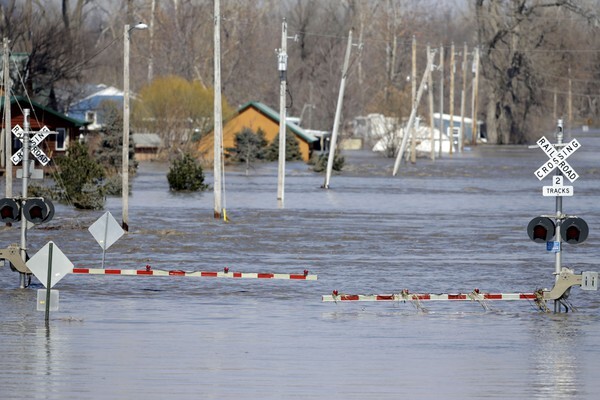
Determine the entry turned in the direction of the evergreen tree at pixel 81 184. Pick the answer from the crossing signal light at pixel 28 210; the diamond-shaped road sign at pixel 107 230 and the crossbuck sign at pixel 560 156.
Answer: the diamond-shaped road sign

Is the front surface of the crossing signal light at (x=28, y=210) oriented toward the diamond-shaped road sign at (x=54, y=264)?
yes

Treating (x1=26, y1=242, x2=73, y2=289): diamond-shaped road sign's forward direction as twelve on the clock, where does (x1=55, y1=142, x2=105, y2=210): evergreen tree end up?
The evergreen tree is roughly at 12 o'clock from the diamond-shaped road sign.

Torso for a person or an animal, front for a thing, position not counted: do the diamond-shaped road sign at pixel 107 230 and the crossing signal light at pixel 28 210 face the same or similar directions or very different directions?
very different directions

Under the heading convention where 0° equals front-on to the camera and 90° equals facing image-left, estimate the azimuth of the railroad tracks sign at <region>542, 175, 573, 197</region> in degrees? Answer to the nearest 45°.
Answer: approximately 0°

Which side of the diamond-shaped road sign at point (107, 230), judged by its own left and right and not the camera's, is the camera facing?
back

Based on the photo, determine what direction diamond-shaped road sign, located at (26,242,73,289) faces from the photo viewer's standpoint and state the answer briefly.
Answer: facing away from the viewer
